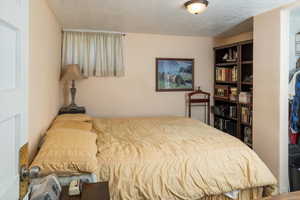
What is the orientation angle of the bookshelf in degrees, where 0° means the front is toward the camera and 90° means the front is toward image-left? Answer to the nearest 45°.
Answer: approximately 45°

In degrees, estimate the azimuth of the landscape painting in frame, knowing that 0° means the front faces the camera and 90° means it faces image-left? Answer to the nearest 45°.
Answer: approximately 0°

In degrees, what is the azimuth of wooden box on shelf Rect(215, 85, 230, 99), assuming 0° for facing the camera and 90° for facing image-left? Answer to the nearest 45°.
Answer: approximately 45°

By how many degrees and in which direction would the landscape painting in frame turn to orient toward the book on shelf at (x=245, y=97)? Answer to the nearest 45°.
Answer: approximately 45° to its left
